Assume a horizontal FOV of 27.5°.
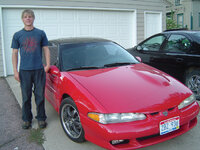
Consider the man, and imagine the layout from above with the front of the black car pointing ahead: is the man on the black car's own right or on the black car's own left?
on the black car's own left

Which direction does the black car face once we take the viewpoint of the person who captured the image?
facing away from the viewer and to the left of the viewer

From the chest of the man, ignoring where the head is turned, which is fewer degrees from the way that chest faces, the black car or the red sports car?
the red sports car

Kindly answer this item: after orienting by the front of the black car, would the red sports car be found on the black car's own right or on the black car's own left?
on the black car's own left

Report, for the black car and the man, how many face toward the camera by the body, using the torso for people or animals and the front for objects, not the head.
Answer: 1

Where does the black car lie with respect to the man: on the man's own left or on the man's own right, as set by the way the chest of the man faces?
on the man's own left

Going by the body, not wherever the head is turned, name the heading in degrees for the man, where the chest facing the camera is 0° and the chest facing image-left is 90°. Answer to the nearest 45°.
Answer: approximately 0°
